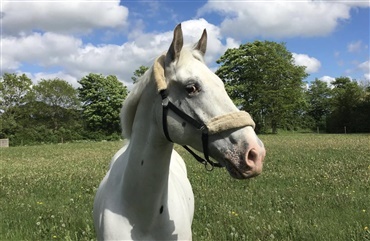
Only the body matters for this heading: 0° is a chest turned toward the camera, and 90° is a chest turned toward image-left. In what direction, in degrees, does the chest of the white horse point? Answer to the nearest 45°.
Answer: approximately 0°
